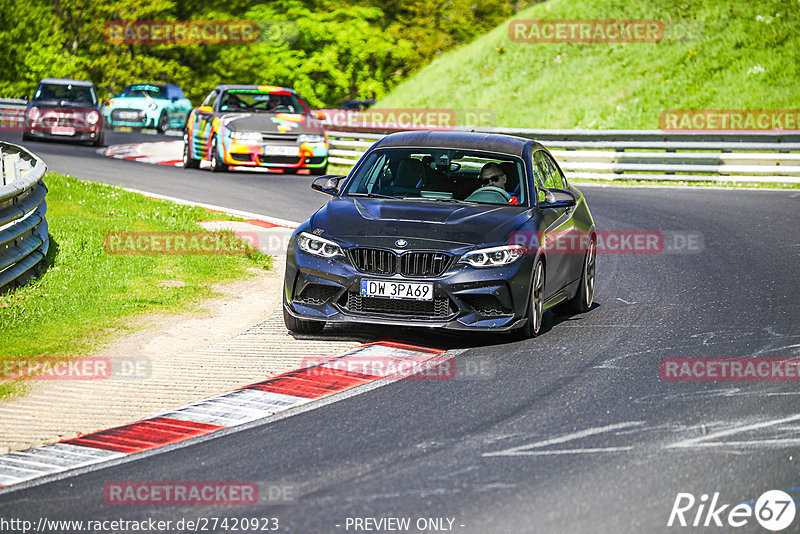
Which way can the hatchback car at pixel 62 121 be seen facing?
toward the camera

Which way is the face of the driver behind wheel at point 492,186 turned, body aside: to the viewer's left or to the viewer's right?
to the viewer's left

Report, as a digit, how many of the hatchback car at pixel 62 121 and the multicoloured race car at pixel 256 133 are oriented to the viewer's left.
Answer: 0

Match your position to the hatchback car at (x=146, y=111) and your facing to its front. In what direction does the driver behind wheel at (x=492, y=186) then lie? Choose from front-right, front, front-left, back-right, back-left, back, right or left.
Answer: front-left

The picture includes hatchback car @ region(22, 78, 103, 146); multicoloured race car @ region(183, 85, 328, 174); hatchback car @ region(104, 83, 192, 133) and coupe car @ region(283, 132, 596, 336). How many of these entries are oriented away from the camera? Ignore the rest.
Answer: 0

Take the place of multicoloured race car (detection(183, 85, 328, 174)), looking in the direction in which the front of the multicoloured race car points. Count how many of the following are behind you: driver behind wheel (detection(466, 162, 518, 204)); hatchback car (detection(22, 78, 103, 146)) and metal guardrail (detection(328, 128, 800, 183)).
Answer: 1

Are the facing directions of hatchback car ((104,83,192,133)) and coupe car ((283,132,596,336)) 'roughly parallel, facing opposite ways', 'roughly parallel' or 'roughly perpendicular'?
roughly parallel

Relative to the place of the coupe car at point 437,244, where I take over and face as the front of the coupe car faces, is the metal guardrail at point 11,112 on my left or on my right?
on my right

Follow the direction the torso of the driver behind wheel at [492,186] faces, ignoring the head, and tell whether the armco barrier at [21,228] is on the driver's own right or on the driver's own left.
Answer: on the driver's own right

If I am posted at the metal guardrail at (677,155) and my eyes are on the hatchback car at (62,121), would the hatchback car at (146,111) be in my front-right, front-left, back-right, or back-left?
front-right

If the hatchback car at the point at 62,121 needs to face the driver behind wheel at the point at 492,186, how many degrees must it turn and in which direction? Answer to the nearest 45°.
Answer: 0° — it already faces them

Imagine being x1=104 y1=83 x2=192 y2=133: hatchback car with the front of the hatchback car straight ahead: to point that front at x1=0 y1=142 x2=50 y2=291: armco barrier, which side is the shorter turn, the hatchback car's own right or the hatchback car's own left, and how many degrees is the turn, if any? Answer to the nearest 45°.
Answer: approximately 45° to the hatchback car's own left

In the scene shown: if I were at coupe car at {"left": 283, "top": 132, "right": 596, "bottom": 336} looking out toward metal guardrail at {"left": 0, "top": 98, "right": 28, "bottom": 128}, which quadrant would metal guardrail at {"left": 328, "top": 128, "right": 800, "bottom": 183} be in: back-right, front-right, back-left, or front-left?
front-right

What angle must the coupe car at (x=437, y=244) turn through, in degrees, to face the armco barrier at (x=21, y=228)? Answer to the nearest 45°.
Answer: approximately 90° to its right

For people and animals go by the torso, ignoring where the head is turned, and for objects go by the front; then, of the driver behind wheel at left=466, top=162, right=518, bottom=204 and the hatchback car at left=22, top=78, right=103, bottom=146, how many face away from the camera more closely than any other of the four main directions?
0

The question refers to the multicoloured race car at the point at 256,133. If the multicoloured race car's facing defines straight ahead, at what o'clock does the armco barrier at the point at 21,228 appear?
The armco barrier is roughly at 2 o'clock from the multicoloured race car.

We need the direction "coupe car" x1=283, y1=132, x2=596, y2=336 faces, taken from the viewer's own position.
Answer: facing the viewer and to the left of the viewer

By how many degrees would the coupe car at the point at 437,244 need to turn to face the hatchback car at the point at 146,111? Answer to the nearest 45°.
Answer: approximately 135° to its right

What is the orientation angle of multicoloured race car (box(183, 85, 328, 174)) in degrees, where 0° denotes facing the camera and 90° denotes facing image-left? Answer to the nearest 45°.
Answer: approximately 315°

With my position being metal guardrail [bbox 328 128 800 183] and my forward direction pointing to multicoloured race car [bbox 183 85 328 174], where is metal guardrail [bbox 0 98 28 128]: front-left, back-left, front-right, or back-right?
front-right
